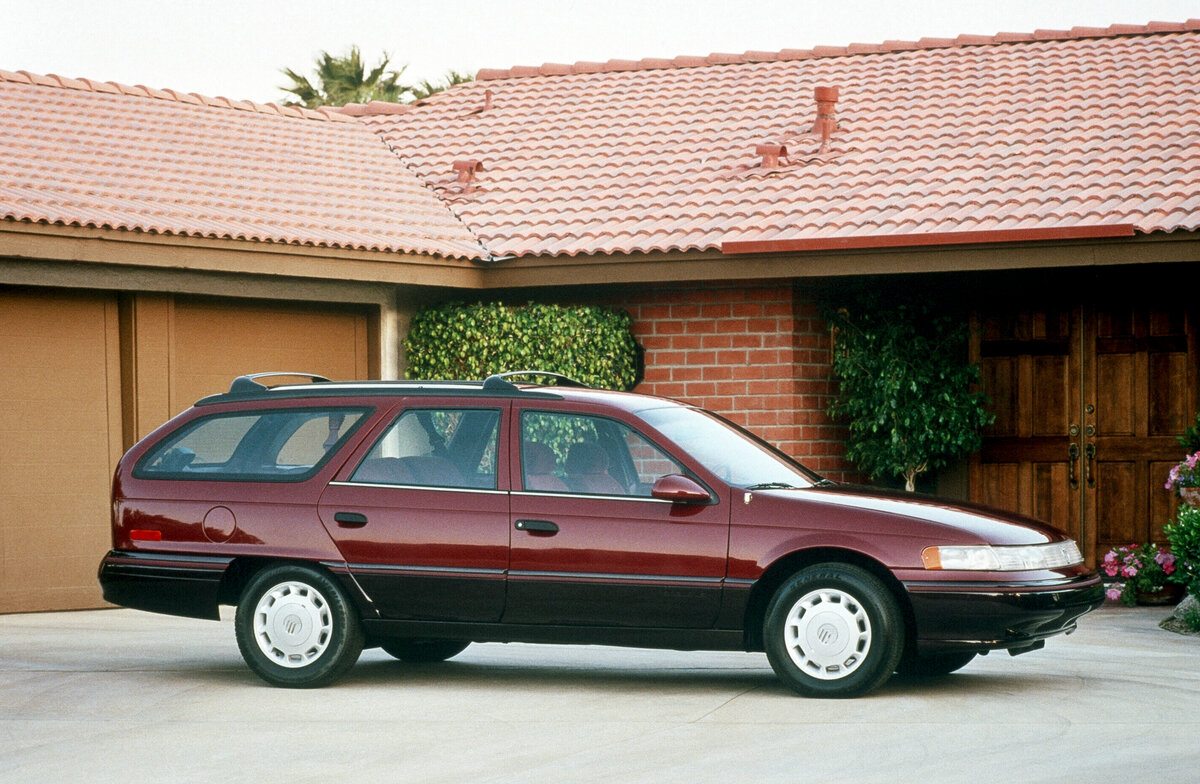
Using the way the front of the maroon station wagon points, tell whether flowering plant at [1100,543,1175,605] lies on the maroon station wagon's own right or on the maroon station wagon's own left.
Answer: on the maroon station wagon's own left

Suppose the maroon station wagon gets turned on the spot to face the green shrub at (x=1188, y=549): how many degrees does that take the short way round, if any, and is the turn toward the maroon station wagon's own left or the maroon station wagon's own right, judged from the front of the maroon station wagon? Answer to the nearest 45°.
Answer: approximately 45° to the maroon station wagon's own left

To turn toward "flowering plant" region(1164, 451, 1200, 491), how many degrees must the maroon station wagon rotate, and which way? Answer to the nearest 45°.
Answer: approximately 45° to its left

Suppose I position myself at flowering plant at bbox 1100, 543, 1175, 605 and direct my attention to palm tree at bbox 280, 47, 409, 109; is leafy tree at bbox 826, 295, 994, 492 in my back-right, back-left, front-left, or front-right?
front-left

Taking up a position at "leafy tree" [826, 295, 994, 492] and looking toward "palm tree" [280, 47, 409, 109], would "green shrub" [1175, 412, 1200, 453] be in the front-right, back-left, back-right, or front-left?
back-right

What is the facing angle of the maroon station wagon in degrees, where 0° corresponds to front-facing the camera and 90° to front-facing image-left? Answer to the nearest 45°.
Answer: approximately 270°

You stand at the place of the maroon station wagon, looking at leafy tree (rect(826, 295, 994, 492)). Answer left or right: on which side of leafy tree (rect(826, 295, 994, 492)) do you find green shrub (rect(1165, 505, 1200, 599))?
right
